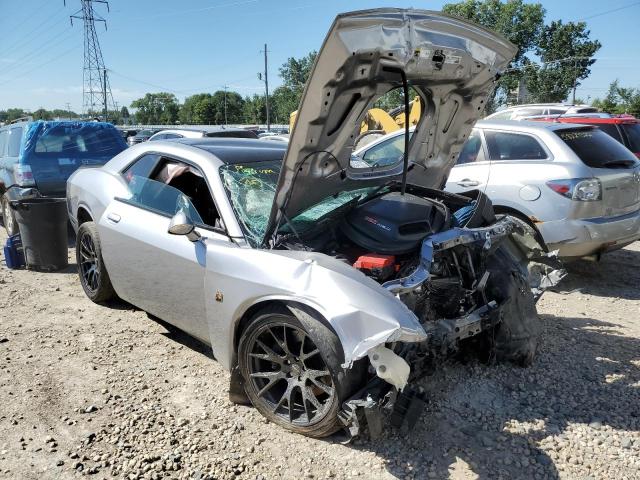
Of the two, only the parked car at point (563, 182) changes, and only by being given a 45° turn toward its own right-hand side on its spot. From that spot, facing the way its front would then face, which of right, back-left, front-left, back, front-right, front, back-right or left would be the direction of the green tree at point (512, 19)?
front

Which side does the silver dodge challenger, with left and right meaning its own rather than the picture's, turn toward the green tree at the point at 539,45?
left

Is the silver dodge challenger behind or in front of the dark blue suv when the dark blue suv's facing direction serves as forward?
behind

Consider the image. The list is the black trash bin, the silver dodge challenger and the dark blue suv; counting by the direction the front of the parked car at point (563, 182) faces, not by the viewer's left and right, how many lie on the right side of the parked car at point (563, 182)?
0

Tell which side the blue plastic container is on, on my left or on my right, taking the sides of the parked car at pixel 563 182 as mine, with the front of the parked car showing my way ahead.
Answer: on my left

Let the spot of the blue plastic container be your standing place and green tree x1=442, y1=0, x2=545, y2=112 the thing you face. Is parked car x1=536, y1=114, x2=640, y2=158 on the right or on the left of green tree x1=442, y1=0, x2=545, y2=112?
right

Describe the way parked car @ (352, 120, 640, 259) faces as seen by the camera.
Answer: facing away from the viewer and to the left of the viewer

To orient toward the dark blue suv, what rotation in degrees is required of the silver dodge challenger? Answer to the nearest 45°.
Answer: approximately 180°

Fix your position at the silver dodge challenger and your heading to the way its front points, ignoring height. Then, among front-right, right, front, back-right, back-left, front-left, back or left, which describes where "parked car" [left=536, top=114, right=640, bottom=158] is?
left

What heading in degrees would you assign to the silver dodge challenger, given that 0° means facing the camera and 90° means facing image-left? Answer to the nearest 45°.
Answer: approximately 315°

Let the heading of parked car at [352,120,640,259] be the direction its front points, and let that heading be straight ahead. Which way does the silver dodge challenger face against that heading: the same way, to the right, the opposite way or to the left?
the opposite way

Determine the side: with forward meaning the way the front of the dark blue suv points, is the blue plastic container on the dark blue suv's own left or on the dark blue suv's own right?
on the dark blue suv's own left

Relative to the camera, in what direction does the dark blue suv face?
facing away from the viewer and to the left of the viewer

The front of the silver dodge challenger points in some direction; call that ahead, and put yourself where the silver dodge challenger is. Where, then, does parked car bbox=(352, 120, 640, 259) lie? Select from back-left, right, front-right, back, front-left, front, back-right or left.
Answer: left

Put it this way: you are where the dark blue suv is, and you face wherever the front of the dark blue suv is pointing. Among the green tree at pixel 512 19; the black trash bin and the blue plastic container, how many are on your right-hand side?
1

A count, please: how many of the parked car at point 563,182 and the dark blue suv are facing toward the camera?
0

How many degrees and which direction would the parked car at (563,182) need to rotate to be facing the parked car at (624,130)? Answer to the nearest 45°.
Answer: approximately 45° to its right

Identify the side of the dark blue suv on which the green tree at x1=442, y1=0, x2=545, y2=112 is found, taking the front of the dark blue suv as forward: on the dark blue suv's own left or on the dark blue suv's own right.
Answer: on the dark blue suv's own right

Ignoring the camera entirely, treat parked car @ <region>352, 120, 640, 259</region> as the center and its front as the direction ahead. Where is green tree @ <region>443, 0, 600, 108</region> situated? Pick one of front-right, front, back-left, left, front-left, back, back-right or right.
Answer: front-right
